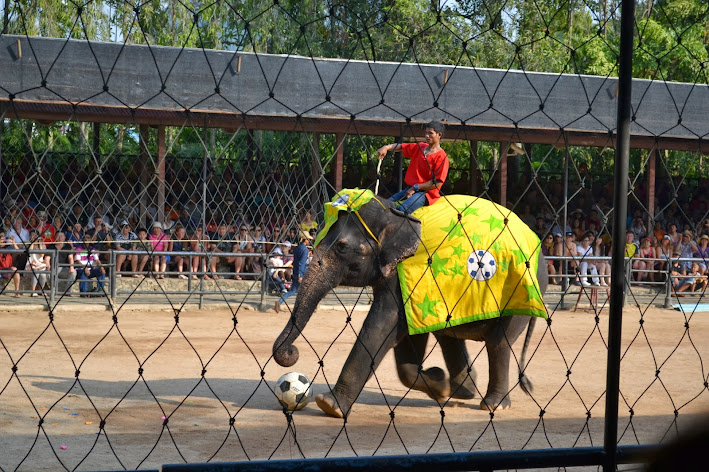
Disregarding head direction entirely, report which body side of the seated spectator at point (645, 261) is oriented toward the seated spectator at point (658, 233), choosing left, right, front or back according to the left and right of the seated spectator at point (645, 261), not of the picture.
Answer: back

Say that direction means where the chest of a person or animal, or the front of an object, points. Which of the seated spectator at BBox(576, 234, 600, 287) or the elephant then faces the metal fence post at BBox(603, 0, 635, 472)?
the seated spectator

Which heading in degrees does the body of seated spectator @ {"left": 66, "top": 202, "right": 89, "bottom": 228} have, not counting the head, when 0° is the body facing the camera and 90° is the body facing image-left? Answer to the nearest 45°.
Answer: approximately 0°

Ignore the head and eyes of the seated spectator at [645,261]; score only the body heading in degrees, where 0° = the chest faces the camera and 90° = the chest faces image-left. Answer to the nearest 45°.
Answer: approximately 0°

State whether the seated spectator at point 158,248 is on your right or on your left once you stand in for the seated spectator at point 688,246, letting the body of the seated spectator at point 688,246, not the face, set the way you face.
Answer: on your right

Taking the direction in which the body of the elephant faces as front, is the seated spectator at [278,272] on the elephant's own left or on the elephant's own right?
on the elephant's own right

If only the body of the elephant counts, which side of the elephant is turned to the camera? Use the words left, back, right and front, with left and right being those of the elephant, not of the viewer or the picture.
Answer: left

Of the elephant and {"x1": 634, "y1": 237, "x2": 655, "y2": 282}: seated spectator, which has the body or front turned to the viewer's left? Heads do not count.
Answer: the elephant

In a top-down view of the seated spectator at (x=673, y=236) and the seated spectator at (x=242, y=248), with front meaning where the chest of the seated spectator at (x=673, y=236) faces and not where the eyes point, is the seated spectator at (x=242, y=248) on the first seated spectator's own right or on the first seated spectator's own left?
on the first seated spectator's own right
